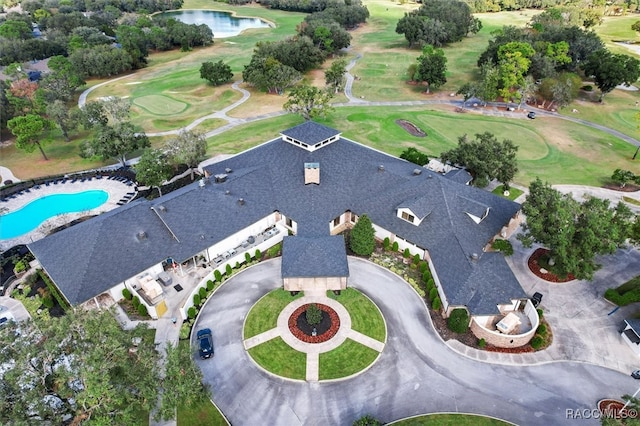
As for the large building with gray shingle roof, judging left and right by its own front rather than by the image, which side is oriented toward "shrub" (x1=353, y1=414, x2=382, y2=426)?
front

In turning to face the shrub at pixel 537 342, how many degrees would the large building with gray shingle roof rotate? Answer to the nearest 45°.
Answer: approximately 45° to its left

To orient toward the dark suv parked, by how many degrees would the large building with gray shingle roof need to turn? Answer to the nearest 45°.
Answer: approximately 45° to its right

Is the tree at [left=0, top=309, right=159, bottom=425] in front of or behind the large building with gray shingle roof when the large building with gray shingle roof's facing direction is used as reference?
in front

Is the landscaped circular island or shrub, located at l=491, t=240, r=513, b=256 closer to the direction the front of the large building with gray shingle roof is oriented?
the landscaped circular island

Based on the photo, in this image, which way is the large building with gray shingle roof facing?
toward the camera

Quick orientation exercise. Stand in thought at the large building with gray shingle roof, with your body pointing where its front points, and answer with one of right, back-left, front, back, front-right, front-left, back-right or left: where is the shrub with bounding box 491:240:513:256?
left

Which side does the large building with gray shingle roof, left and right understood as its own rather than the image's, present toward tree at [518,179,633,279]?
left

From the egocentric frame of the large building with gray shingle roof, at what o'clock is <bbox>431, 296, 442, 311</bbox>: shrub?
The shrub is roughly at 10 o'clock from the large building with gray shingle roof.

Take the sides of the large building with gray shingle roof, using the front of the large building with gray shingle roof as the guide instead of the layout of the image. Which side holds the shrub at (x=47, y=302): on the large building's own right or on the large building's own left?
on the large building's own right

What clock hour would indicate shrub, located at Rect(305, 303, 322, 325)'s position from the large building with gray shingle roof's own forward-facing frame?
The shrub is roughly at 12 o'clock from the large building with gray shingle roof.

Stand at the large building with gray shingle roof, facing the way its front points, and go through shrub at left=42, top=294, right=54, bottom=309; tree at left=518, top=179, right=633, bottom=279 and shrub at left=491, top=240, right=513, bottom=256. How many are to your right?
1

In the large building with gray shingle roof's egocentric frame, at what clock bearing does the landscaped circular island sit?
The landscaped circular island is roughly at 12 o'clock from the large building with gray shingle roof.

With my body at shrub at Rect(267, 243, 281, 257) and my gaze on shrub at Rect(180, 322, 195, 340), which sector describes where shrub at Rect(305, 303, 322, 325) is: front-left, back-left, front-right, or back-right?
front-left
